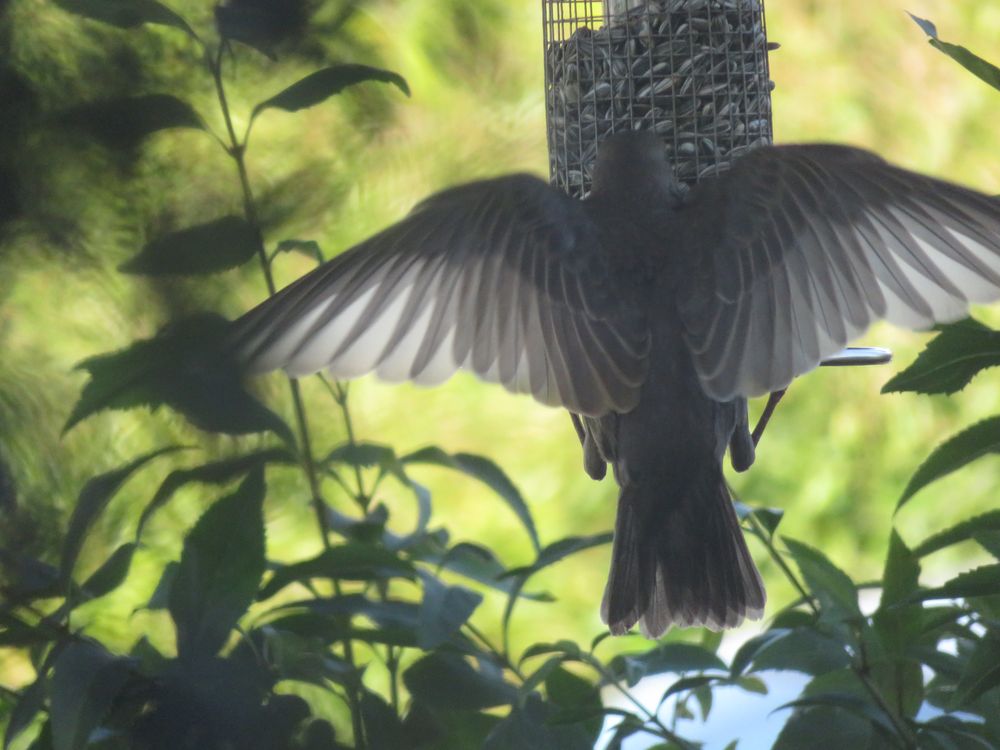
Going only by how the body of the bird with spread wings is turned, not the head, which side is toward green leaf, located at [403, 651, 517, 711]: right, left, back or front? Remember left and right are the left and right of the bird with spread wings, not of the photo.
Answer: back

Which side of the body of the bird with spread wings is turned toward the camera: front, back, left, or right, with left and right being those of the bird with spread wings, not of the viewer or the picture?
back

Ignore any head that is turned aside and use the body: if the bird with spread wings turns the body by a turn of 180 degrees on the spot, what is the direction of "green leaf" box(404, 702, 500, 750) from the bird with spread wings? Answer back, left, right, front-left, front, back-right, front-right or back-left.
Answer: front
